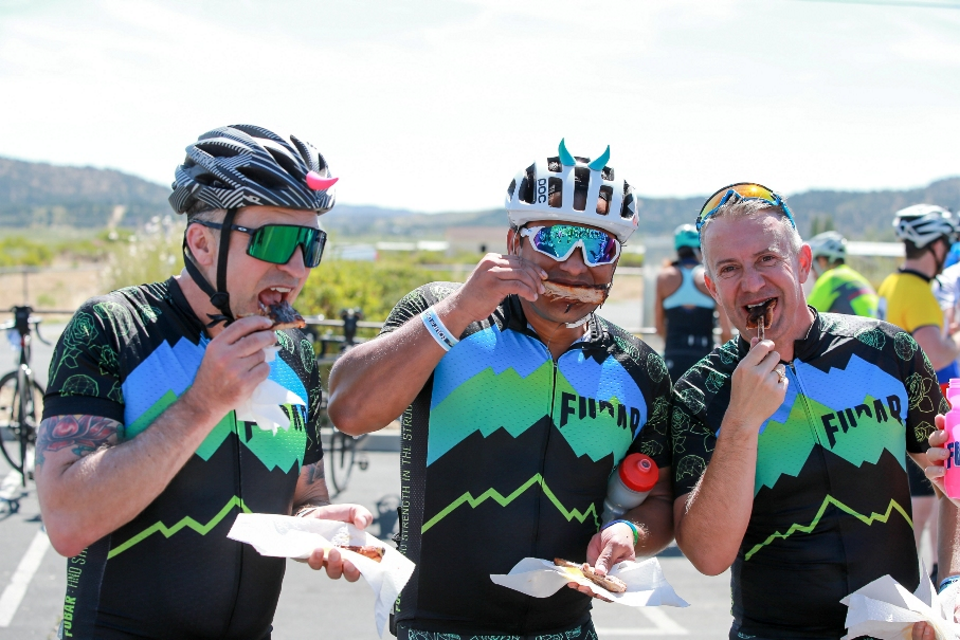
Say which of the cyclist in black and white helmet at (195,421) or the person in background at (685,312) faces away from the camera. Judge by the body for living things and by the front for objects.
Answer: the person in background

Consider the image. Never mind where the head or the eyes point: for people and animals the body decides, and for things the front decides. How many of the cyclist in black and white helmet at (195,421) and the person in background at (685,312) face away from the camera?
1

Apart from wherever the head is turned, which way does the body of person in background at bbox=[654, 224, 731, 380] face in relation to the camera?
away from the camera

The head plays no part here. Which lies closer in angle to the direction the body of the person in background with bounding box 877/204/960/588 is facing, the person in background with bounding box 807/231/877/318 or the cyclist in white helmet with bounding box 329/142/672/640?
the person in background

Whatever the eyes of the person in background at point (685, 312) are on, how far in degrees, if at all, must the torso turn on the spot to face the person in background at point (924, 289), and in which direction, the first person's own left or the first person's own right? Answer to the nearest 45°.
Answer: approximately 135° to the first person's own right

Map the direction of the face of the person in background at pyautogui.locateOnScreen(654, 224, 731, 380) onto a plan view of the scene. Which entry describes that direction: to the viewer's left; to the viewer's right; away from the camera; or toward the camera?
away from the camera

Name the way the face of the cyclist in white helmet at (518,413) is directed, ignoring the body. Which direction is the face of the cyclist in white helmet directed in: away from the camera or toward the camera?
toward the camera

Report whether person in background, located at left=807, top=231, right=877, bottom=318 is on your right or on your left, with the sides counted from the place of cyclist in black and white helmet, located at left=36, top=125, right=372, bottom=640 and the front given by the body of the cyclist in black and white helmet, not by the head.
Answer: on your left

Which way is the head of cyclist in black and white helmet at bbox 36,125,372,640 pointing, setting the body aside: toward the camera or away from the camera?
toward the camera

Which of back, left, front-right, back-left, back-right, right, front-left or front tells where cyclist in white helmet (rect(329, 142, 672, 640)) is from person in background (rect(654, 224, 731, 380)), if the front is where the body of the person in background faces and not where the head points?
back

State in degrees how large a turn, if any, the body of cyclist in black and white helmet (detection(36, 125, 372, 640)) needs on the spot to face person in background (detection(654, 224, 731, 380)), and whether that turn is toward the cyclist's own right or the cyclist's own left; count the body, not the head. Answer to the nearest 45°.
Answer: approximately 90° to the cyclist's own left

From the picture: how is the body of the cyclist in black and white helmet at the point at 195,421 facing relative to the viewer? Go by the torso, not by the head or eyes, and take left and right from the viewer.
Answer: facing the viewer and to the right of the viewer

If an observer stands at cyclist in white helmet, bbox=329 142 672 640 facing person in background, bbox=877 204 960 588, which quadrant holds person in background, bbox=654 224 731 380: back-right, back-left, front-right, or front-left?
front-left
